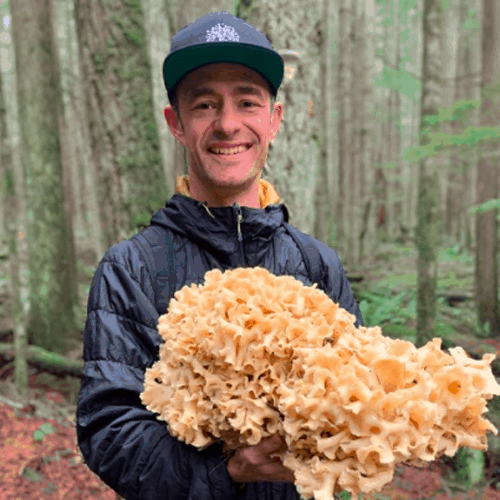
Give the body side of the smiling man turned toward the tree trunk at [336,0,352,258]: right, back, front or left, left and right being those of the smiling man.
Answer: back

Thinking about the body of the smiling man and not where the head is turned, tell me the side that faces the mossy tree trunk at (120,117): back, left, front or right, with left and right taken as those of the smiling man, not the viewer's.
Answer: back

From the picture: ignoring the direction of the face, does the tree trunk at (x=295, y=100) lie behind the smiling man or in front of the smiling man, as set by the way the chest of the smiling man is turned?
behind

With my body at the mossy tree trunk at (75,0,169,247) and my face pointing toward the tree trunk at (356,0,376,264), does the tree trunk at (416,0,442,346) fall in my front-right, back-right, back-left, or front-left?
front-right

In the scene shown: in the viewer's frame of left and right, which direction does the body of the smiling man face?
facing the viewer
